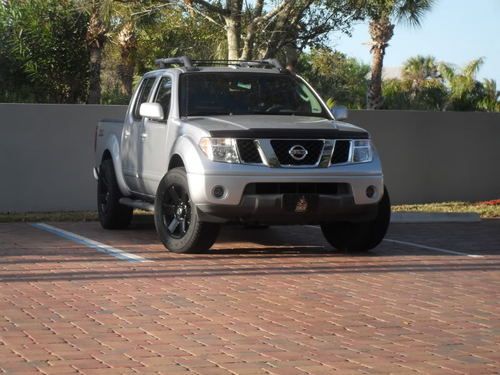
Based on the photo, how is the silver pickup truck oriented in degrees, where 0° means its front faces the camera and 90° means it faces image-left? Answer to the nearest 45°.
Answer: approximately 315°

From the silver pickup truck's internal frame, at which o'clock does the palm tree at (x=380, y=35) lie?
The palm tree is roughly at 8 o'clock from the silver pickup truck.

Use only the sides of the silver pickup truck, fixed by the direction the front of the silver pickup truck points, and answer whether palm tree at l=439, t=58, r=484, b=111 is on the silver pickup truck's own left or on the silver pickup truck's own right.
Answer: on the silver pickup truck's own left

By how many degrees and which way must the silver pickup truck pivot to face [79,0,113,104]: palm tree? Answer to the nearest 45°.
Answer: approximately 135° to its left

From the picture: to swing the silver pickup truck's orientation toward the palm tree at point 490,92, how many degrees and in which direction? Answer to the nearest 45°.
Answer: approximately 135° to its left
